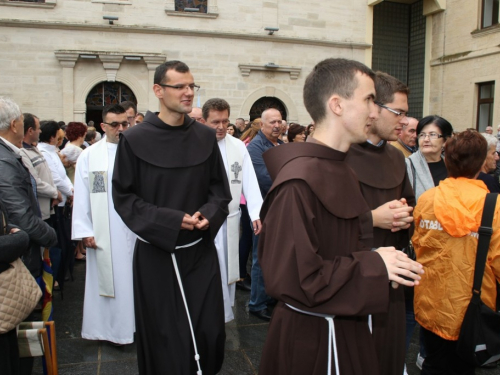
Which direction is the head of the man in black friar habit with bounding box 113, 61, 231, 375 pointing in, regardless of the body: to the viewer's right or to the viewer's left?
to the viewer's right

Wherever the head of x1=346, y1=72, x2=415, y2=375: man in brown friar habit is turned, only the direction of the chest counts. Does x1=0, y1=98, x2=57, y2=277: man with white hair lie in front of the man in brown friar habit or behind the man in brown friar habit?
behind

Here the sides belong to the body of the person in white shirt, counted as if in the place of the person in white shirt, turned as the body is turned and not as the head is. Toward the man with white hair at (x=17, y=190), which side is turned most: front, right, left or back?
right

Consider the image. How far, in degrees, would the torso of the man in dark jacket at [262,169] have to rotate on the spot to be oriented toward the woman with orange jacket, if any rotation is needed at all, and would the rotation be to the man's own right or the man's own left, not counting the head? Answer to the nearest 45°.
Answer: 0° — they already face them

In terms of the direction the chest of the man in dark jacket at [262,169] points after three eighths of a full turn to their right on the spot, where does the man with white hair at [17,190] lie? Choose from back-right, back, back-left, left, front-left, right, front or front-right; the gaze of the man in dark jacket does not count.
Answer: front-left

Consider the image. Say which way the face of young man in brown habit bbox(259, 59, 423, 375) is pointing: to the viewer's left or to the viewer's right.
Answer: to the viewer's right

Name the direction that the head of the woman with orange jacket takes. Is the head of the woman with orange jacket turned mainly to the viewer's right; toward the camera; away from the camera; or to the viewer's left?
away from the camera

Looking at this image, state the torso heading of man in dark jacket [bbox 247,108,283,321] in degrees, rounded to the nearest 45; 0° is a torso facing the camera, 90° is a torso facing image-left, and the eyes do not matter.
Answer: approximately 315°
